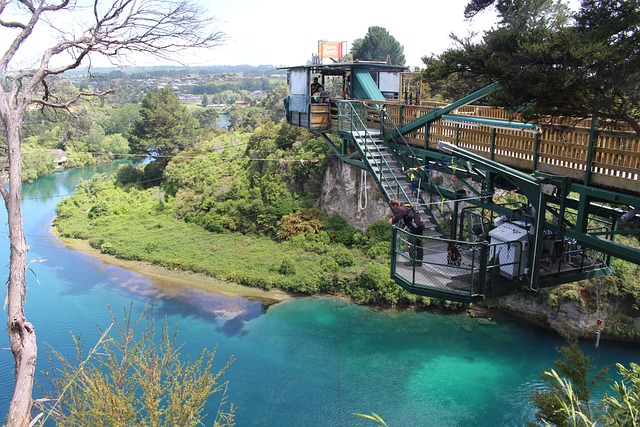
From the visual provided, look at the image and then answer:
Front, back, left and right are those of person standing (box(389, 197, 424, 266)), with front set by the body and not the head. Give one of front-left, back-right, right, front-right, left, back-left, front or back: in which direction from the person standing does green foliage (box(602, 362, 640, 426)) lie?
back-left

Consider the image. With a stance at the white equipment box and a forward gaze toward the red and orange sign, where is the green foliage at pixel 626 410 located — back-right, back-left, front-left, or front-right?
back-left

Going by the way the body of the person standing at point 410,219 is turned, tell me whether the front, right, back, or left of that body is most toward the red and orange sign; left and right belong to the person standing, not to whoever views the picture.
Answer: right

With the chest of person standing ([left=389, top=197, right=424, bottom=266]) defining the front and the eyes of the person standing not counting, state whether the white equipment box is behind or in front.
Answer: behind

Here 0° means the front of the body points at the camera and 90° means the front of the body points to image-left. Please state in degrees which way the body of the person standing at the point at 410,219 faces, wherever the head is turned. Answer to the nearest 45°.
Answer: approximately 90°

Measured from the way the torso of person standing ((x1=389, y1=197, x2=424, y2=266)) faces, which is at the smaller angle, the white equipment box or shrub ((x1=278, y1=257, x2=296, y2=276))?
the shrub
